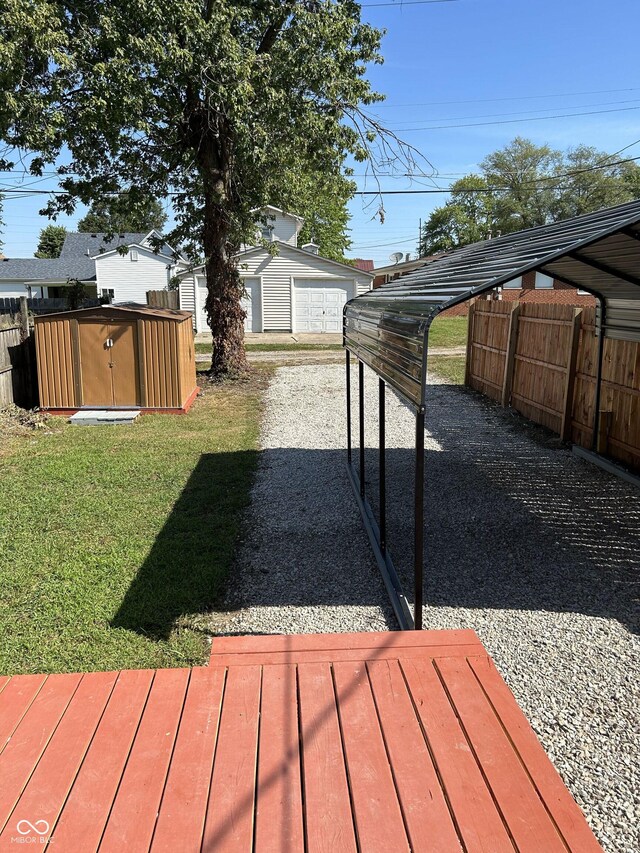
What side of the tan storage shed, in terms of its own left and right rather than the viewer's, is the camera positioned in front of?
front

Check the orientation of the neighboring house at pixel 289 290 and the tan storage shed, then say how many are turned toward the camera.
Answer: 2

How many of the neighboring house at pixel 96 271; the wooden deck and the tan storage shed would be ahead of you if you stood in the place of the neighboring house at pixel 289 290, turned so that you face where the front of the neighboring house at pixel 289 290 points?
2

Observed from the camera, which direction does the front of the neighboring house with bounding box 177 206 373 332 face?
facing the viewer

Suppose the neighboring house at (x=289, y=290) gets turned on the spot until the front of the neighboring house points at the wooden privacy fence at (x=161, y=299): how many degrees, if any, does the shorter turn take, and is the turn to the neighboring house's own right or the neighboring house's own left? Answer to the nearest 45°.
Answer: approximately 45° to the neighboring house's own right

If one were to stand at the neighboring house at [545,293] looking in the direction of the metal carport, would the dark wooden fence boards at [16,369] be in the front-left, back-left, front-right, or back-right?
front-right

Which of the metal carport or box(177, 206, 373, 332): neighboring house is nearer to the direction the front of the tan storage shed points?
the metal carport

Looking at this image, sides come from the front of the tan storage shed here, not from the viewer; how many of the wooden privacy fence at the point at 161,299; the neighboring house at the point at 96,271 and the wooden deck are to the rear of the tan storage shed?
2

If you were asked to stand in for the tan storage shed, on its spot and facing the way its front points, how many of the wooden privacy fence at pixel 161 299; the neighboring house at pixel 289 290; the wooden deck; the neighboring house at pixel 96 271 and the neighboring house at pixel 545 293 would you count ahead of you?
1

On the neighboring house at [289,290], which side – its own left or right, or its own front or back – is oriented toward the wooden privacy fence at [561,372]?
front

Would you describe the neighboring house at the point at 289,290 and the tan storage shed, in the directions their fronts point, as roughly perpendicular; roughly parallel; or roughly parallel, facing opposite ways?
roughly parallel

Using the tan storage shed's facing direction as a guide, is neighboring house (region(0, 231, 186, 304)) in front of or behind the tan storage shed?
behind

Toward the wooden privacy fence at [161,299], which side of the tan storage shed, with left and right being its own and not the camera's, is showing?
back

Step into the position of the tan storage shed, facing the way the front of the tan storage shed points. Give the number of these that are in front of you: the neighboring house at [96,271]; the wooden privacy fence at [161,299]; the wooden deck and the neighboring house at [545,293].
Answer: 1

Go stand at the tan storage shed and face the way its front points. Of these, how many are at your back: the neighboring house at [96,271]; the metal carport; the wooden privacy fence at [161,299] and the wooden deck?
2

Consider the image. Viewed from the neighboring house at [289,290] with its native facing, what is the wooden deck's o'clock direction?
The wooden deck is roughly at 12 o'clock from the neighboring house.

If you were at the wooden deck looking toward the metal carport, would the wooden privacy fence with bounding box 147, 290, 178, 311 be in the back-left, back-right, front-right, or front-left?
front-left

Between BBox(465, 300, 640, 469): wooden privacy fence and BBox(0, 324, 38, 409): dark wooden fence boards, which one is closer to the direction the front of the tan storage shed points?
the wooden privacy fence

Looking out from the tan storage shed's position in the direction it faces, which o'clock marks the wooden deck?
The wooden deck is roughly at 12 o'clock from the tan storage shed.

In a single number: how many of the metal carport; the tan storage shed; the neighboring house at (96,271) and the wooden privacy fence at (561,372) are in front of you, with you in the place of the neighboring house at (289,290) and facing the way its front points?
3
